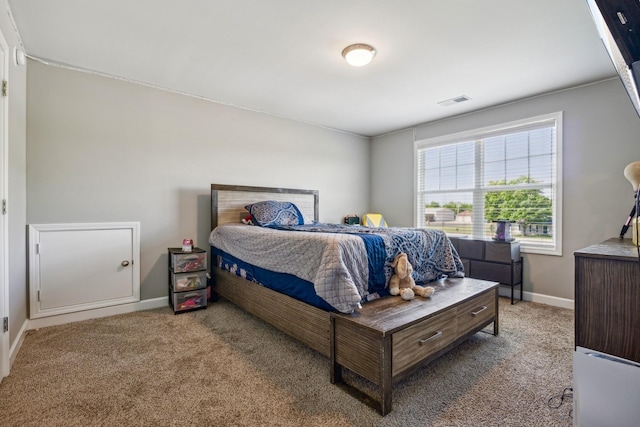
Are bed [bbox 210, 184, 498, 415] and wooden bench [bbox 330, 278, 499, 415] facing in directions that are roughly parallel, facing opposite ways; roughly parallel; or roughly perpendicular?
roughly parallel

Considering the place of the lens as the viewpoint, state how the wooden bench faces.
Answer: facing the viewer and to the right of the viewer

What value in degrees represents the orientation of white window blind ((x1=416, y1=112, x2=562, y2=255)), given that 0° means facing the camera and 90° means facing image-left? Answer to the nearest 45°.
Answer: approximately 45°

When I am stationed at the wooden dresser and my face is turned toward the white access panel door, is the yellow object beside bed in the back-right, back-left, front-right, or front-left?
front-right

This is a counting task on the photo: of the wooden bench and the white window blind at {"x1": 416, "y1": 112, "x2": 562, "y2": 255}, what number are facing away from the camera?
0

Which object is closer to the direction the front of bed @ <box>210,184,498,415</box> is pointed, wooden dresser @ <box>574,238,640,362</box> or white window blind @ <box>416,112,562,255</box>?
the wooden dresser

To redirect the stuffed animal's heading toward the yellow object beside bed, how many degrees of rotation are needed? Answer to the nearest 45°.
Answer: approximately 135° to its left

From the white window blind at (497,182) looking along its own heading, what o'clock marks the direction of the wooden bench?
The wooden bench is roughly at 11 o'clock from the white window blind.

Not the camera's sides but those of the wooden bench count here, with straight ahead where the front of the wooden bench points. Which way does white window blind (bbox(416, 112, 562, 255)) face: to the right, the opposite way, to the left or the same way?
to the right

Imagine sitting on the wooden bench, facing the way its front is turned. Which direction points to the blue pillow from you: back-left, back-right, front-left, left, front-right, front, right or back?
back

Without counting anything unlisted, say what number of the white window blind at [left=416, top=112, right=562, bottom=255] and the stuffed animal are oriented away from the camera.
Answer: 0

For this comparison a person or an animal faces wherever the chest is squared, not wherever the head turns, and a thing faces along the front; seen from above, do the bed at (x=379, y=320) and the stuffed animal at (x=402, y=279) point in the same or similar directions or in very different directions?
same or similar directions

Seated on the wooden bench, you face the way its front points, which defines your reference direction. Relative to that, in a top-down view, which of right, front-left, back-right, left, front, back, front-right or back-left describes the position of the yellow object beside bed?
back-left

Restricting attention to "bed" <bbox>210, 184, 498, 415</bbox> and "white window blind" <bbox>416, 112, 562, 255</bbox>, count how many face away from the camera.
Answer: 0

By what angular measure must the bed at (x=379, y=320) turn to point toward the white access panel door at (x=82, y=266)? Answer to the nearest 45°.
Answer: approximately 135° to its right
